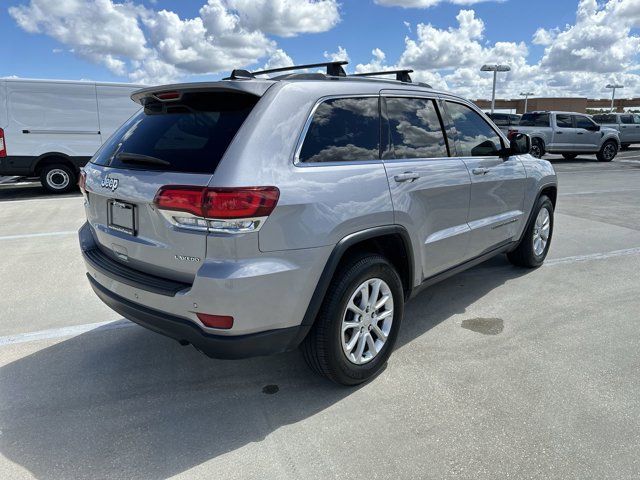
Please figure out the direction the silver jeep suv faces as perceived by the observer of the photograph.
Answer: facing away from the viewer and to the right of the viewer

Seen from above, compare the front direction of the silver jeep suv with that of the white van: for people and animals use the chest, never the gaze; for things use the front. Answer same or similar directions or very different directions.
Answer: same or similar directions

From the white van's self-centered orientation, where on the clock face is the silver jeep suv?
The silver jeep suv is roughly at 3 o'clock from the white van.

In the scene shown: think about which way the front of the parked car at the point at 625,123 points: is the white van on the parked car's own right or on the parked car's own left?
on the parked car's own right

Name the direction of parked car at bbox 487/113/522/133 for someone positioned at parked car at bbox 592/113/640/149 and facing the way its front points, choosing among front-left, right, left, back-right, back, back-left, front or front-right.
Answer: back-right

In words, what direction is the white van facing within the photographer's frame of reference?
facing to the right of the viewer

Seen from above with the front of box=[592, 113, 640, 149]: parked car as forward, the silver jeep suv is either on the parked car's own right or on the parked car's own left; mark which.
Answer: on the parked car's own right

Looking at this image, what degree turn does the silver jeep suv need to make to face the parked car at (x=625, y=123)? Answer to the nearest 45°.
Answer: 0° — it already faces it

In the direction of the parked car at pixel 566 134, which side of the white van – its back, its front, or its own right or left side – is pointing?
front

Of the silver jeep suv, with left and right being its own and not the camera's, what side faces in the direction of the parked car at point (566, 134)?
front

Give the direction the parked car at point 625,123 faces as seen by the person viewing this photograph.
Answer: facing to the right of the viewer

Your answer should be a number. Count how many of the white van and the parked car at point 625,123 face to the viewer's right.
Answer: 2
